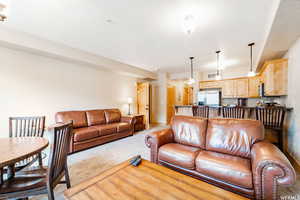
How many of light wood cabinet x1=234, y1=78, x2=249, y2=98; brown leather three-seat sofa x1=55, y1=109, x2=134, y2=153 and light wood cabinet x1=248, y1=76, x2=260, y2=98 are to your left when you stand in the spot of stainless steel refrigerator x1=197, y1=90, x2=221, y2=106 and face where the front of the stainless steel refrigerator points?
2

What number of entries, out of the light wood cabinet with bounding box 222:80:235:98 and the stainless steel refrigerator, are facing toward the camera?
2

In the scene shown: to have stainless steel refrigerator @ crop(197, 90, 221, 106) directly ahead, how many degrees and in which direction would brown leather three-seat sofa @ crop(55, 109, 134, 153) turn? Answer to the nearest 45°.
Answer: approximately 45° to its left

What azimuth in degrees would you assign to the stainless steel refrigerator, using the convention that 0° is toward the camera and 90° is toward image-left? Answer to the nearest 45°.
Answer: approximately 0°

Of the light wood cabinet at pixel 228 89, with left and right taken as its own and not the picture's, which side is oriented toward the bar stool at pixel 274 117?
front

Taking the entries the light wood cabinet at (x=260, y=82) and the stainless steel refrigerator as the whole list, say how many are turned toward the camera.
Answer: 2

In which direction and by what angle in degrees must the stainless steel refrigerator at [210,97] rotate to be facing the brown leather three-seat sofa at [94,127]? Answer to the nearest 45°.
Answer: approximately 45° to its right

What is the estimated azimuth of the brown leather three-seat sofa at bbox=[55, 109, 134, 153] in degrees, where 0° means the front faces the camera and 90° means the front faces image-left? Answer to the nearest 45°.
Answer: approximately 315°

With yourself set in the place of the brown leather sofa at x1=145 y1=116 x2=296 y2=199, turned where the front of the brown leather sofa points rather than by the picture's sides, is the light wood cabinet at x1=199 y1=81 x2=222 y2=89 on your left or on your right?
on your right

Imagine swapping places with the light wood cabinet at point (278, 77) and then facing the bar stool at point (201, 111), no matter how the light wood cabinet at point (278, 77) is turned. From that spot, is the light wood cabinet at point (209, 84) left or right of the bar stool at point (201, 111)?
right

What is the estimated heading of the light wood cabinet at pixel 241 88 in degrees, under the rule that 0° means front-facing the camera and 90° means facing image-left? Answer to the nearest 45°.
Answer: approximately 0°

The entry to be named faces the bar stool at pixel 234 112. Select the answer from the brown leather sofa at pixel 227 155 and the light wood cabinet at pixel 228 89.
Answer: the light wood cabinet
